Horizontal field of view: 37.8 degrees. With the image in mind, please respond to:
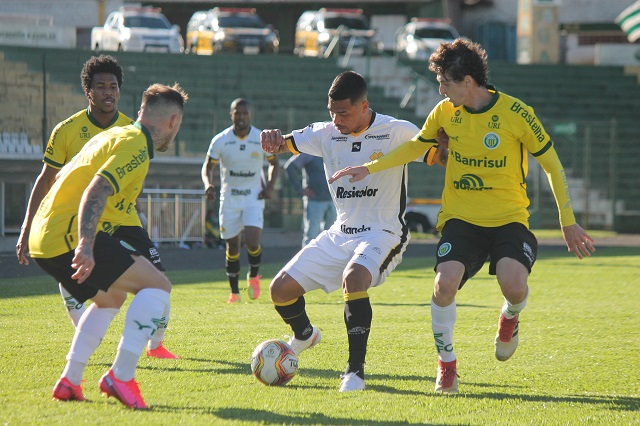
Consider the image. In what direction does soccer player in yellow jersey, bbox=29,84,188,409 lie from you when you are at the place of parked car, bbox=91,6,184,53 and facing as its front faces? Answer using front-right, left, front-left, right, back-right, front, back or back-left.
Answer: front-right

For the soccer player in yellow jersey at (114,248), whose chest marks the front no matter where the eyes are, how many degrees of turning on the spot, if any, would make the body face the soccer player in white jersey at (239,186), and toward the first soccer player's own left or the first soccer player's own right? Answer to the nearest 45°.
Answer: approximately 90° to the first soccer player's own left

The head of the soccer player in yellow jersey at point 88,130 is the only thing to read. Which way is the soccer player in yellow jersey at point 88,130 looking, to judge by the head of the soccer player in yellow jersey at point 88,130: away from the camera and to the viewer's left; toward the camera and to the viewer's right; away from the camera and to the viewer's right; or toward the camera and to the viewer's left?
toward the camera and to the viewer's right

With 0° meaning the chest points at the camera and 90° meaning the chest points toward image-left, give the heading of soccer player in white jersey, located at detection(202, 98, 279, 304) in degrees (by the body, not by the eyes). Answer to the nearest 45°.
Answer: approximately 0°

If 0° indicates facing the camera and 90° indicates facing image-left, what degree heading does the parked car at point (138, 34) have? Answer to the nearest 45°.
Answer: approximately 315°

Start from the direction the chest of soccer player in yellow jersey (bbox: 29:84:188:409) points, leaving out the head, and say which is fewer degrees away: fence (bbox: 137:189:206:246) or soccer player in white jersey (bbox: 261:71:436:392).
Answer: the soccer player in white jersey

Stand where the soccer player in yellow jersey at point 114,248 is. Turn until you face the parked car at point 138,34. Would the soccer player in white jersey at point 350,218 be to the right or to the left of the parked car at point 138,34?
right

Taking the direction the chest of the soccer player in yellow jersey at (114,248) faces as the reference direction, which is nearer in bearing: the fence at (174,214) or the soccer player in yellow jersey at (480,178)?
the soccer player in yellow jersey

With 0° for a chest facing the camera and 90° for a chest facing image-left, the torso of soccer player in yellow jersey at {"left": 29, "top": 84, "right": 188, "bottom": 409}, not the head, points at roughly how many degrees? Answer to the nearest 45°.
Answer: approximately 270°

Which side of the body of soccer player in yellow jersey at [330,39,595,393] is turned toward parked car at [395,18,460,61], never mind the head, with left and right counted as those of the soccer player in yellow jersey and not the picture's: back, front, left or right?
back
